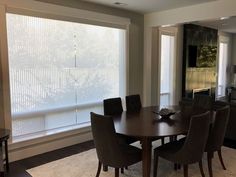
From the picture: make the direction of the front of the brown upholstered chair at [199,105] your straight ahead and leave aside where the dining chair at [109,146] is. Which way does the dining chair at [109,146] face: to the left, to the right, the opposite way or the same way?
the opposite way

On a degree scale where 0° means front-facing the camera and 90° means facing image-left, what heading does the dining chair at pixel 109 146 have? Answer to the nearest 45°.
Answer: approximately 225°

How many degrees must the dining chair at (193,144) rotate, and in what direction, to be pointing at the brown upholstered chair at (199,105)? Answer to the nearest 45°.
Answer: approximately 45° to its right

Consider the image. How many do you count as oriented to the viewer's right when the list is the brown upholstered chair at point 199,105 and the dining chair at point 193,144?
0

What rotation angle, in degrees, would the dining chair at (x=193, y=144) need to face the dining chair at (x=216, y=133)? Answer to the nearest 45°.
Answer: approximately 90° to its right

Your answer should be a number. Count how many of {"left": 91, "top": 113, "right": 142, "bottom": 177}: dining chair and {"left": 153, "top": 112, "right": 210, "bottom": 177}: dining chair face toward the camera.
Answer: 0

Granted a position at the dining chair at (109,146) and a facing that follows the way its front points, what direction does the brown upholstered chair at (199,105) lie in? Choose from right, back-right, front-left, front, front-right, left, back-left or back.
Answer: front

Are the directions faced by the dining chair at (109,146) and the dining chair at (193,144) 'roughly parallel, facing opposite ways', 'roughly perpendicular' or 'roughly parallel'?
roughly perpendicular

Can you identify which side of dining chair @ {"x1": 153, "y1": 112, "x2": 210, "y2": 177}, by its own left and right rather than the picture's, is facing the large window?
front

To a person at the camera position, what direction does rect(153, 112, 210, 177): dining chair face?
facing away from the viewer and to the left of the viewer

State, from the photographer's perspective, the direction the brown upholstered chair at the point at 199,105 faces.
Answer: facing the viewer and to the left of the viewer

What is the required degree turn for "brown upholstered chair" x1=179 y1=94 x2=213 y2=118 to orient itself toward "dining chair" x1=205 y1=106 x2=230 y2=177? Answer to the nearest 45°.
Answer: approximately 45° to its left

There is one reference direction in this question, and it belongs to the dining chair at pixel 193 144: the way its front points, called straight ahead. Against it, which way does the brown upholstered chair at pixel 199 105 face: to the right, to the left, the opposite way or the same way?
to the left

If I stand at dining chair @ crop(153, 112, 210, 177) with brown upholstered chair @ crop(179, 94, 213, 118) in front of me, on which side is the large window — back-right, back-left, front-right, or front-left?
front-left

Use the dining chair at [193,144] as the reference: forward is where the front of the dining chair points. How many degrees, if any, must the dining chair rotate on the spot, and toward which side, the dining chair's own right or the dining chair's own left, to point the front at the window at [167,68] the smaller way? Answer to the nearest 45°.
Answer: approximately 45° to the dining chair's own right

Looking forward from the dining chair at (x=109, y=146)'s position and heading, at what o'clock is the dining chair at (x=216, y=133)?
the dining chair at (x=216, y=133) is roughly at 1 o'clock from the dining chair at (x=109, y=146).

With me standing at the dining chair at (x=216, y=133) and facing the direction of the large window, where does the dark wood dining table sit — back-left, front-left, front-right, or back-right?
front-left
